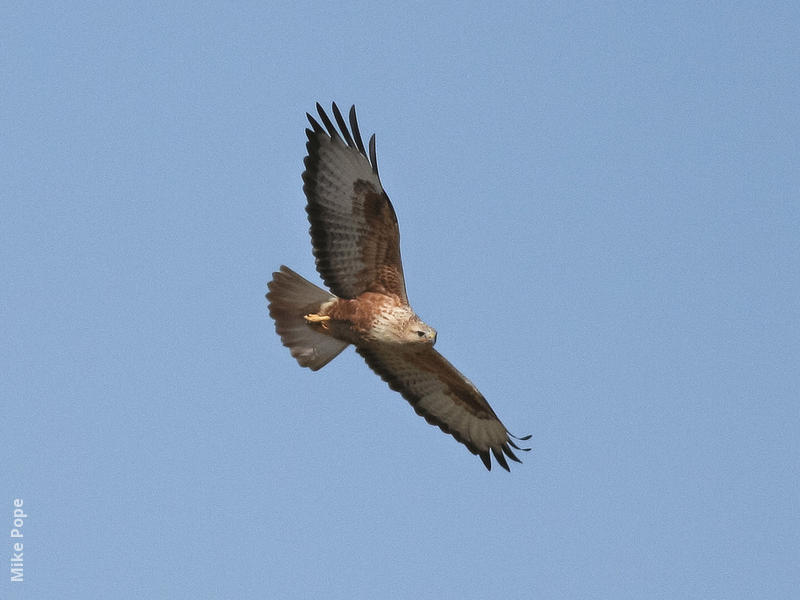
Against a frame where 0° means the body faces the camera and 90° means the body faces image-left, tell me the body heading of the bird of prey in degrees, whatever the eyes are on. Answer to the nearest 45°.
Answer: approximately 270°
